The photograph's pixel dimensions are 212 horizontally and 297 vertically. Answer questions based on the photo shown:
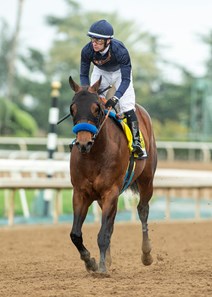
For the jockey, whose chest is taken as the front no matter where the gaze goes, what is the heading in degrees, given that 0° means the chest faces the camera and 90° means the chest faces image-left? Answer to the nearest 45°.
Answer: approximately 45°

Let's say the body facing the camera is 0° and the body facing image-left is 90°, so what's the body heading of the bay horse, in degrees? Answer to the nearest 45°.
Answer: approximately 45°
